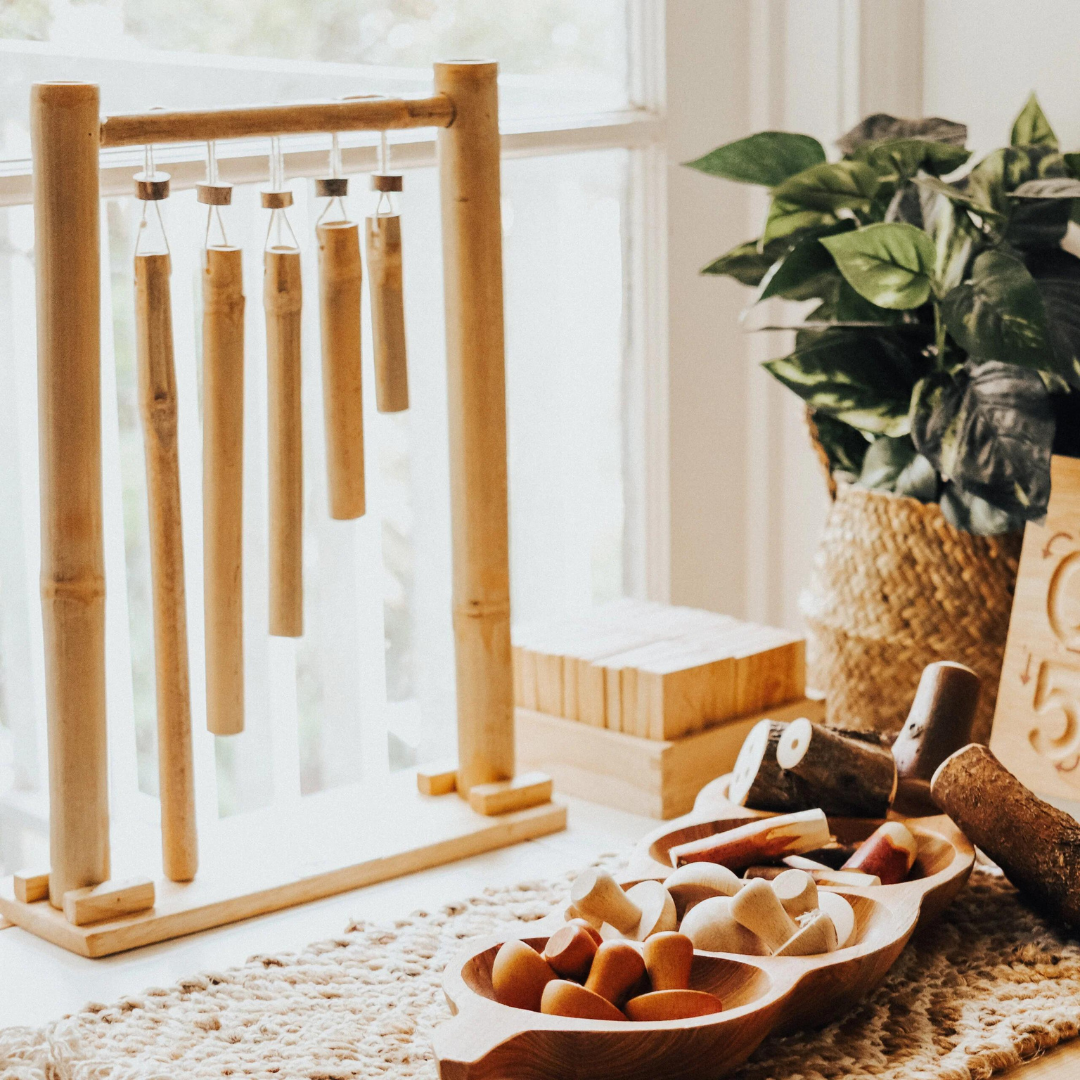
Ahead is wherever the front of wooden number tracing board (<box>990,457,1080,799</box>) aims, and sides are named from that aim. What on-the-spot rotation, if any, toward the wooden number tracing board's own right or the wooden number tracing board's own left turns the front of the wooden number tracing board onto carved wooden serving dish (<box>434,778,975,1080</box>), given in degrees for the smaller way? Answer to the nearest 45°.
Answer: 0° — it already faces it

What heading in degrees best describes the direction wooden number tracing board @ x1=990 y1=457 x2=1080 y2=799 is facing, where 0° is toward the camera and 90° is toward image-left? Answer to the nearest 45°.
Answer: approximately 0°

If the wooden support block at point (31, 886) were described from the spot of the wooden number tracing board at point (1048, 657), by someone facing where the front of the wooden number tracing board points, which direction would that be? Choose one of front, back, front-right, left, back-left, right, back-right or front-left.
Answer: front-right
